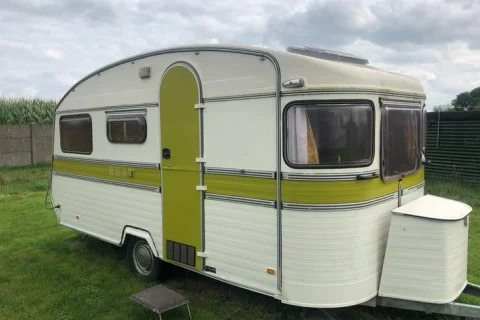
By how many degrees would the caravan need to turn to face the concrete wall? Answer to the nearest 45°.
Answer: approximately 180°

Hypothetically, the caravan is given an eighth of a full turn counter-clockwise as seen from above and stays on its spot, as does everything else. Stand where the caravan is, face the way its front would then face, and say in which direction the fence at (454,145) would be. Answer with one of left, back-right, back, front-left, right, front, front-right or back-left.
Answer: front-left

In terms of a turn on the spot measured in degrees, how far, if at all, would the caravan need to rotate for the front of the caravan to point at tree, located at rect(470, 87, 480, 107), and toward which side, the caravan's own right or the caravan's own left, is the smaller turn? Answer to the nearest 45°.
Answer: approximately 90° to the caravan's own left

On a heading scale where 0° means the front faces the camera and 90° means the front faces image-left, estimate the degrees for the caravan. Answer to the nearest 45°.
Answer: approximately 315°
